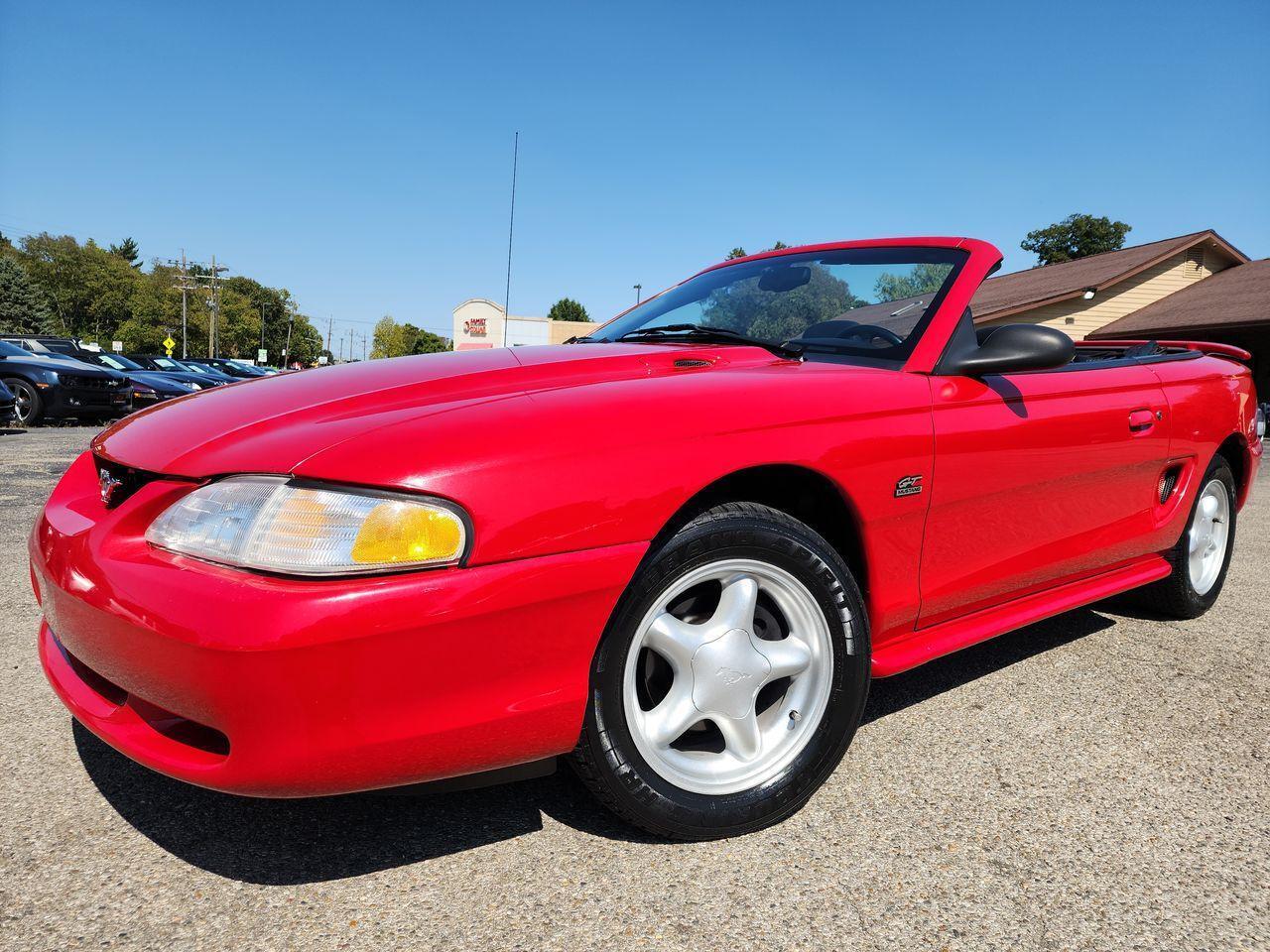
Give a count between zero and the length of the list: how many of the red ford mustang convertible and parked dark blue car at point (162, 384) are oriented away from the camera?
0

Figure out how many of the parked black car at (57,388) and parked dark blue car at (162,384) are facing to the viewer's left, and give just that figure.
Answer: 0

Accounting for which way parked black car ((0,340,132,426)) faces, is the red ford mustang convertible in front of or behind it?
in front

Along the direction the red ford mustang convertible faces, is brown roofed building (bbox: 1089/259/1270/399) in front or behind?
behind

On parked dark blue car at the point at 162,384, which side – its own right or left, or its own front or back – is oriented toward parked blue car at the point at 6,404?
right

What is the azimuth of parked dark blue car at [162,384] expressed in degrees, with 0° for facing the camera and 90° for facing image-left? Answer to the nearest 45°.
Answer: approximately 315°

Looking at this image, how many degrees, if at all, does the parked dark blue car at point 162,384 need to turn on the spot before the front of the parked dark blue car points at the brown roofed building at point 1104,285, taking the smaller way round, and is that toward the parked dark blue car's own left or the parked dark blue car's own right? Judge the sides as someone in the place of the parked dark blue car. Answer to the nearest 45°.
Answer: approximately 45° to the parked dark blue car's own left

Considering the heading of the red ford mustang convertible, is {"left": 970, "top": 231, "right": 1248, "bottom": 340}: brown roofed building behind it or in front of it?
behind

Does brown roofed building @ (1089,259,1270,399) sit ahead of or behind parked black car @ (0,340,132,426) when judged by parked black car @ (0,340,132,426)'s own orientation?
ahead

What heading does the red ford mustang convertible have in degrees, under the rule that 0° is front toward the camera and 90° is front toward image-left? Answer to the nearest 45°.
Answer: approximately 45°

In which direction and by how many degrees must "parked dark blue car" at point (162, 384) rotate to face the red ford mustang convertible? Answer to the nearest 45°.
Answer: approximately 45° to its right

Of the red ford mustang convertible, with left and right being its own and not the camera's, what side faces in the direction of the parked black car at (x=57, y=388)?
right

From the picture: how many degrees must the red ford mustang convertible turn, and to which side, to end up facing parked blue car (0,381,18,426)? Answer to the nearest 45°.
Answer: approximately 90° to its right

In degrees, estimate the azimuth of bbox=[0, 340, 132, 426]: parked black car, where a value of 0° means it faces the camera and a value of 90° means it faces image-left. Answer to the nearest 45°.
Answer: approximately 315°
